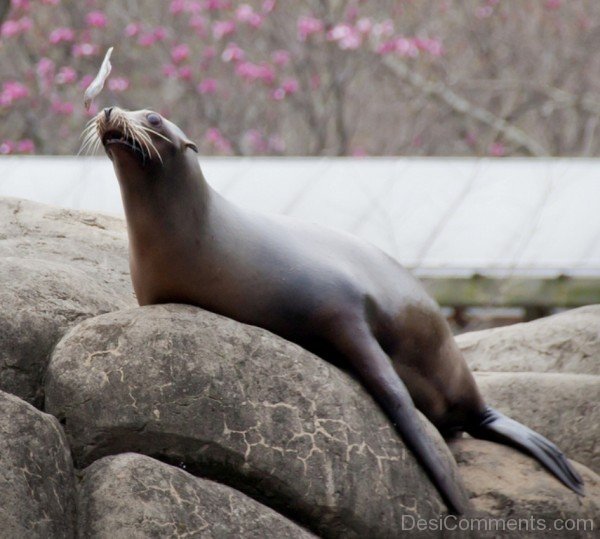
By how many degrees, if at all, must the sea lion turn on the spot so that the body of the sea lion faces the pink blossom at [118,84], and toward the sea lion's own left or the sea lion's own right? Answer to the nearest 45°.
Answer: approximately 90° to the sea lion's own right

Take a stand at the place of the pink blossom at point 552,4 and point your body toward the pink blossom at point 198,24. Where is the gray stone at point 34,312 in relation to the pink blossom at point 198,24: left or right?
left

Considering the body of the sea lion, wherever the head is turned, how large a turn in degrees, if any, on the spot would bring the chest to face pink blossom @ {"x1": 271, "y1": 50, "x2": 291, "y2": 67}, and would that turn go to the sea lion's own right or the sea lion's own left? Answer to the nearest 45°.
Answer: approximately 90° to the sea lion's own right

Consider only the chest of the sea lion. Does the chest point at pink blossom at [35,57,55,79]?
no

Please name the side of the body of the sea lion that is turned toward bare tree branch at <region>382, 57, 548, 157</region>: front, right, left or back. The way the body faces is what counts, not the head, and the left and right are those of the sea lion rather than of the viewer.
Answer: right

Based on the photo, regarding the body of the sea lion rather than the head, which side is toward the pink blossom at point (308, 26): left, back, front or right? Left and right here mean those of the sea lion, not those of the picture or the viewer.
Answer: right

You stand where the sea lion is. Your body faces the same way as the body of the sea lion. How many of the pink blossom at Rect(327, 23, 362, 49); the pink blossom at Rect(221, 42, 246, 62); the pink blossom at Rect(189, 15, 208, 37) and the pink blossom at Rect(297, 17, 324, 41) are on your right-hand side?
4

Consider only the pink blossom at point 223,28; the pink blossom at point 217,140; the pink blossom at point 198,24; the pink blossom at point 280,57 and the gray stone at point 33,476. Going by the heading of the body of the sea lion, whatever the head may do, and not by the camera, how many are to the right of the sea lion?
4

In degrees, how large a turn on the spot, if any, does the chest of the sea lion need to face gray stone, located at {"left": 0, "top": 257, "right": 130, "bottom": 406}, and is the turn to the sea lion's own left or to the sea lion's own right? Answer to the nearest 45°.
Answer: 0° — it already faces it

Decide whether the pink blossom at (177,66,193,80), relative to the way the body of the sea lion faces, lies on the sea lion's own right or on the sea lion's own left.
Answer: on the sea lion's own right

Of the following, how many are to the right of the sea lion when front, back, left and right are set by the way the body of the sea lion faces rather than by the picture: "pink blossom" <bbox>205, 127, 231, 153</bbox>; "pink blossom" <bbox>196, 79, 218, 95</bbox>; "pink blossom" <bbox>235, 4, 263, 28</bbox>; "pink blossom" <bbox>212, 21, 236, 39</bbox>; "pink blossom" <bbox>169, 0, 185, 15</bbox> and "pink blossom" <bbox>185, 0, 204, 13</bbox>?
6

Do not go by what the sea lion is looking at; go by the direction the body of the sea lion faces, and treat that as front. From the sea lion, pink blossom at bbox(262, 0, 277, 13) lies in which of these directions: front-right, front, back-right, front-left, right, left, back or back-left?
right

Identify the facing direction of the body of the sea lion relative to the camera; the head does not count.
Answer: to the viewer's left

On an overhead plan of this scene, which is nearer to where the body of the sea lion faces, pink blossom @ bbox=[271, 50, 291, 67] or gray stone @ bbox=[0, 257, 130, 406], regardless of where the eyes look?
the gray stone

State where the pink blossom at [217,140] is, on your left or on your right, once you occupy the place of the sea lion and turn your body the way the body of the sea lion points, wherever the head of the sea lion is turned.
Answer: on your right

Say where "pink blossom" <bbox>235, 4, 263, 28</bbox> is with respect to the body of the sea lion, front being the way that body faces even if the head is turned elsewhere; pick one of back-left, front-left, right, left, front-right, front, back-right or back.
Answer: right

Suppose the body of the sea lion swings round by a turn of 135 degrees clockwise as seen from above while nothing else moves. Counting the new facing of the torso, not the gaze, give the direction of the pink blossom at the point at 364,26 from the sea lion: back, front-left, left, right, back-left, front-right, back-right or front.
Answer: front-left
